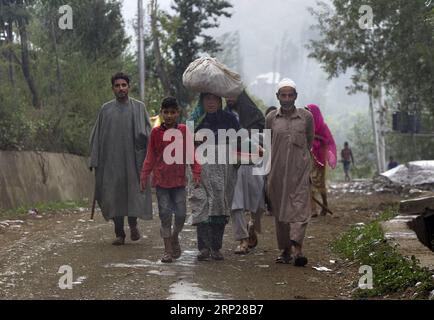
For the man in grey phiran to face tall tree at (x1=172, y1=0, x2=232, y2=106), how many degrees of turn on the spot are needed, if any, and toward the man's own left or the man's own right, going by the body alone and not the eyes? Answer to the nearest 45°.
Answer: approximately 180°

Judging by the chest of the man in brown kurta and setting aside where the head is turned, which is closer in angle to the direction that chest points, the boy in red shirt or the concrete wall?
the boy in red shirt

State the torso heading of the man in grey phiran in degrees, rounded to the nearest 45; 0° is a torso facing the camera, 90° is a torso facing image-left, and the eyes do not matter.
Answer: approximately 0°

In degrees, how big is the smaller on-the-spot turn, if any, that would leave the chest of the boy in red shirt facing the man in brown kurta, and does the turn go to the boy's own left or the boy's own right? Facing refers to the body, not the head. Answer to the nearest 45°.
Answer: approximately 90° to the boy's own left

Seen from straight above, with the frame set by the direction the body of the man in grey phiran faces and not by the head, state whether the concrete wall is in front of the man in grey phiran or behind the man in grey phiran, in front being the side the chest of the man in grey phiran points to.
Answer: behind

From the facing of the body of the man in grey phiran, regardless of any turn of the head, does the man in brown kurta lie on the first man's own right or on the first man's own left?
on the first man's own left

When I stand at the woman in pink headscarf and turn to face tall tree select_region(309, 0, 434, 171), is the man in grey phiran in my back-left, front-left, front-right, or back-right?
back-left
